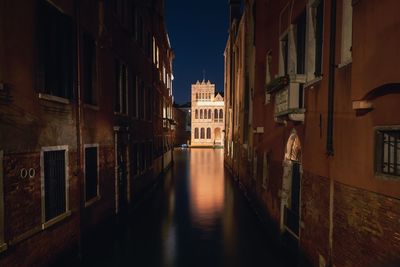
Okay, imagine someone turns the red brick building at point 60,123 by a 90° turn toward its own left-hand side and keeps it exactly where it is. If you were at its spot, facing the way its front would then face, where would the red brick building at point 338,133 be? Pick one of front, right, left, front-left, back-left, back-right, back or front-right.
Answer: back-right

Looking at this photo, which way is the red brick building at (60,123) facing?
to the viewer's right
